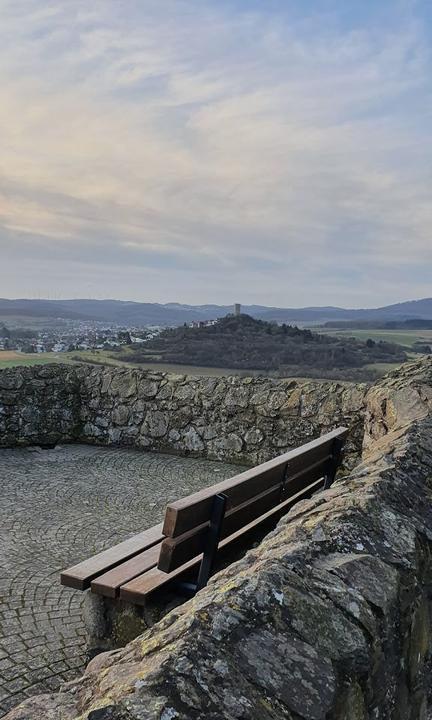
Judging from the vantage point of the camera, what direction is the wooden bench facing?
facing away from the viewer and to the left of the viewer
